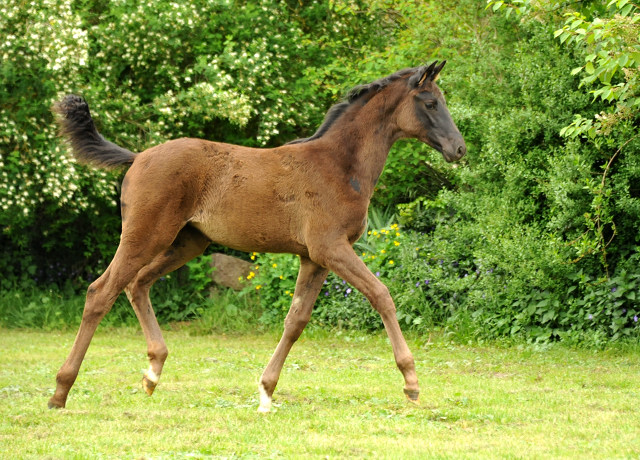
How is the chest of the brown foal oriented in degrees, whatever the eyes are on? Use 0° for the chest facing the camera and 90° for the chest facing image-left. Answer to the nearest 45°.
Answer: approximately 270°

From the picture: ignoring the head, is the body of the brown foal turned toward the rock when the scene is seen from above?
no
